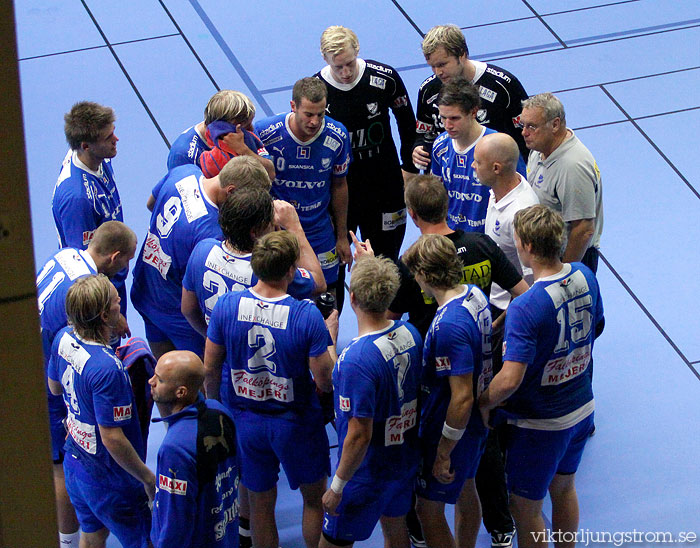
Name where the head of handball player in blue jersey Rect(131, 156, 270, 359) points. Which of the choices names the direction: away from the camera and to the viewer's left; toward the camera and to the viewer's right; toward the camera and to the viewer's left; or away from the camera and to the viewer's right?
away from the camera and to the viewer's right

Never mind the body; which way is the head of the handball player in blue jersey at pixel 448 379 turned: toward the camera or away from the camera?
away from the camera

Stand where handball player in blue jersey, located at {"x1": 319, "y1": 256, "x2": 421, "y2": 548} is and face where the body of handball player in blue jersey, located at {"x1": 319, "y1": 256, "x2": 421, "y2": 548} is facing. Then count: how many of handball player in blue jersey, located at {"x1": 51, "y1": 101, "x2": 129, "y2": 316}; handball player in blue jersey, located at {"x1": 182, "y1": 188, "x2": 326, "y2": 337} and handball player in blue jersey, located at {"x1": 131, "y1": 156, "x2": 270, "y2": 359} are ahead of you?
3

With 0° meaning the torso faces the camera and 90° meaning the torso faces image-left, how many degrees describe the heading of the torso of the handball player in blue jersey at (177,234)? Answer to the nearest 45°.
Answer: approximately 225°

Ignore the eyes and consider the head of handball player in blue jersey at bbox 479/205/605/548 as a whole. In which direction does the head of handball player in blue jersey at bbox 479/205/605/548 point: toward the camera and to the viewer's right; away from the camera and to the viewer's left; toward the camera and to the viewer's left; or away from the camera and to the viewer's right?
away from the camera and to the viewer's left

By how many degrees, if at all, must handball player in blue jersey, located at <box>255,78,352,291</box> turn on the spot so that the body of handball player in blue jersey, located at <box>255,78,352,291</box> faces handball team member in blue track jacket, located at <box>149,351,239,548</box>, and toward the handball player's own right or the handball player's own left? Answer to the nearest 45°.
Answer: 0° — they already face them

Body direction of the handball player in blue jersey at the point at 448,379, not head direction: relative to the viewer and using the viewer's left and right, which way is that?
facing to the left of the viewer

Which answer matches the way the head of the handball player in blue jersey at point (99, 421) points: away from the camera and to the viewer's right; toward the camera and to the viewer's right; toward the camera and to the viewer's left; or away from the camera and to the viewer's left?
away from the camera and to the viewer's right

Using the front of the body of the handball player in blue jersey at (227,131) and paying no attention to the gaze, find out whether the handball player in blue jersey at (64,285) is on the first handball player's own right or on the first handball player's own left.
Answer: on the first handball player's own right

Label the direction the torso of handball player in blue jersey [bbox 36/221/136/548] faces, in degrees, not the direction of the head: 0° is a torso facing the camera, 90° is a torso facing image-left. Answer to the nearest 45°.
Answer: approximately 225°

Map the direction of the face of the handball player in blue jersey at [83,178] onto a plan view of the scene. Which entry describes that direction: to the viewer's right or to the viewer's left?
to the viewer's right
